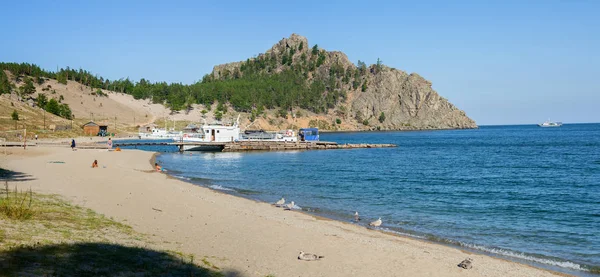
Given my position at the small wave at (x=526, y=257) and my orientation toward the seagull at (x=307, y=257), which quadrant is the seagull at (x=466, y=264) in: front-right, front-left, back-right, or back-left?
front-left

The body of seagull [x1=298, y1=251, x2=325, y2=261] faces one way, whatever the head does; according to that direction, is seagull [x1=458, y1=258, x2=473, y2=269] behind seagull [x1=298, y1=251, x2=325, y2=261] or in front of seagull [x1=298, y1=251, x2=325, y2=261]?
behind

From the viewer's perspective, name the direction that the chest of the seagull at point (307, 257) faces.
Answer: to the viewer's left

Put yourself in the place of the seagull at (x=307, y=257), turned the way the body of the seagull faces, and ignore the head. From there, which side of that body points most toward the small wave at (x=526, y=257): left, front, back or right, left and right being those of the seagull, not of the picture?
back
